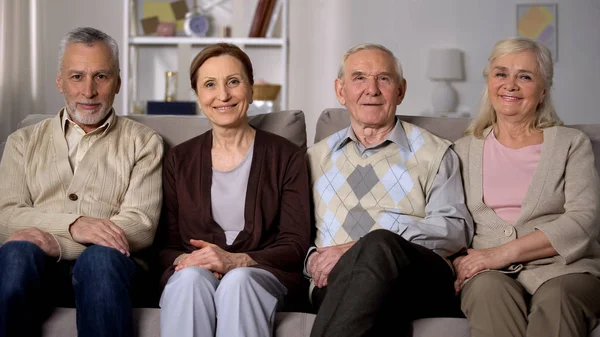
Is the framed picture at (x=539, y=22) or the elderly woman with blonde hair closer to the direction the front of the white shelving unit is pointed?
the elderly woman with blonde hair

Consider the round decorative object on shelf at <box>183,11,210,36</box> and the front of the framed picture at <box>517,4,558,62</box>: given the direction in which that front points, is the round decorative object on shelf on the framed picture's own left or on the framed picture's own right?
on the framed picture's own right

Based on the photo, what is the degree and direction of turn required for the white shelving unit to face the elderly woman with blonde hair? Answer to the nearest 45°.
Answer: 0° — it already faces them

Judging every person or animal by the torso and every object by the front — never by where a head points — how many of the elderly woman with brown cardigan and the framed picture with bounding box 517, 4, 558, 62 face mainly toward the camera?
2

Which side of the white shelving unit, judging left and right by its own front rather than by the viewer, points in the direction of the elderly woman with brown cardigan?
front

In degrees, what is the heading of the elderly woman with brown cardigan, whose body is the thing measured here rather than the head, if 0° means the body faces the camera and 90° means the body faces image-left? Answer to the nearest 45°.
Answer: approximately 0°

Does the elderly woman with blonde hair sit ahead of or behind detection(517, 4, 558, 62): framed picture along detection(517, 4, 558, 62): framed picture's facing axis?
ahead

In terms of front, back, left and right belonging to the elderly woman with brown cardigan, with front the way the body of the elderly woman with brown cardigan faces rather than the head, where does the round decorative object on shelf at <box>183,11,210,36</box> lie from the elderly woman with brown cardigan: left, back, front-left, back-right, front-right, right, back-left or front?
back
